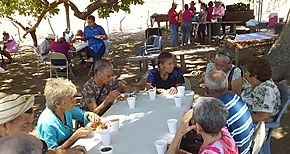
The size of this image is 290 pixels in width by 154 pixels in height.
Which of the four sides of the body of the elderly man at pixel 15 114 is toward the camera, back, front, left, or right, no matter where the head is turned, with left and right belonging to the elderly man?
right

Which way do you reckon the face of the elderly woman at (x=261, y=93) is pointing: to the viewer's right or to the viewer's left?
to the viewer's left

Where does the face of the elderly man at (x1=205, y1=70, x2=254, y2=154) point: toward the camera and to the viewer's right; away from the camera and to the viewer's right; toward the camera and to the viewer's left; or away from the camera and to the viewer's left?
away from the camera and to the viewer's left

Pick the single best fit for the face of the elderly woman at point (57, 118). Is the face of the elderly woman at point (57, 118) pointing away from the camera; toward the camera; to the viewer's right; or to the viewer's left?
to the viewer's right

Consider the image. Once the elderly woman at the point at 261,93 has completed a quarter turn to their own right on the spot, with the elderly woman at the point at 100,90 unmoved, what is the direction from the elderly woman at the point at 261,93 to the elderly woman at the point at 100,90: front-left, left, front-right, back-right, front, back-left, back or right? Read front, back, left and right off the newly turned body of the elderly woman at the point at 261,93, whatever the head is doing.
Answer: left

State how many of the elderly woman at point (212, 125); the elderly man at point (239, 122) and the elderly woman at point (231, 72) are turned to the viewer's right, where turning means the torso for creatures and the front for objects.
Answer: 0

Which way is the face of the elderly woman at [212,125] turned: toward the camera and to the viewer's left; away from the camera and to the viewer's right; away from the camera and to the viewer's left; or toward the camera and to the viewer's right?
away from the camera and to the viewer's left

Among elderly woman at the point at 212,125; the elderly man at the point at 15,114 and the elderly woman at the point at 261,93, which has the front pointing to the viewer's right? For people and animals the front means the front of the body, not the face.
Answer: the elderly man

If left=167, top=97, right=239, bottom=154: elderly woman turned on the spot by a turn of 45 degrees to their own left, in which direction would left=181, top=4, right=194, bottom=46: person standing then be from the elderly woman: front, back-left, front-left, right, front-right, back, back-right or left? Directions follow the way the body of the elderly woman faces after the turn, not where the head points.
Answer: right

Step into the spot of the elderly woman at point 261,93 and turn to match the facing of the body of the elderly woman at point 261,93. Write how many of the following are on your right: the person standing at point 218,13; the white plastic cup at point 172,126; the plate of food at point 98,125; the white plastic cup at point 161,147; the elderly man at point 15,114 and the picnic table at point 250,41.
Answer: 2

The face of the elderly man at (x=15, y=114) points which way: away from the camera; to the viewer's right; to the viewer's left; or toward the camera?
to the viewer's right

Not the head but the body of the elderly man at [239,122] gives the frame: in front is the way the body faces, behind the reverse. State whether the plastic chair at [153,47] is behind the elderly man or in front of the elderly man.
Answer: in front

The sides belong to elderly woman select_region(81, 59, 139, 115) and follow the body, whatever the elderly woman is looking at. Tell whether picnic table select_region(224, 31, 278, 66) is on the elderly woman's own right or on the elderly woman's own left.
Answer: on the elderly woman's own left
